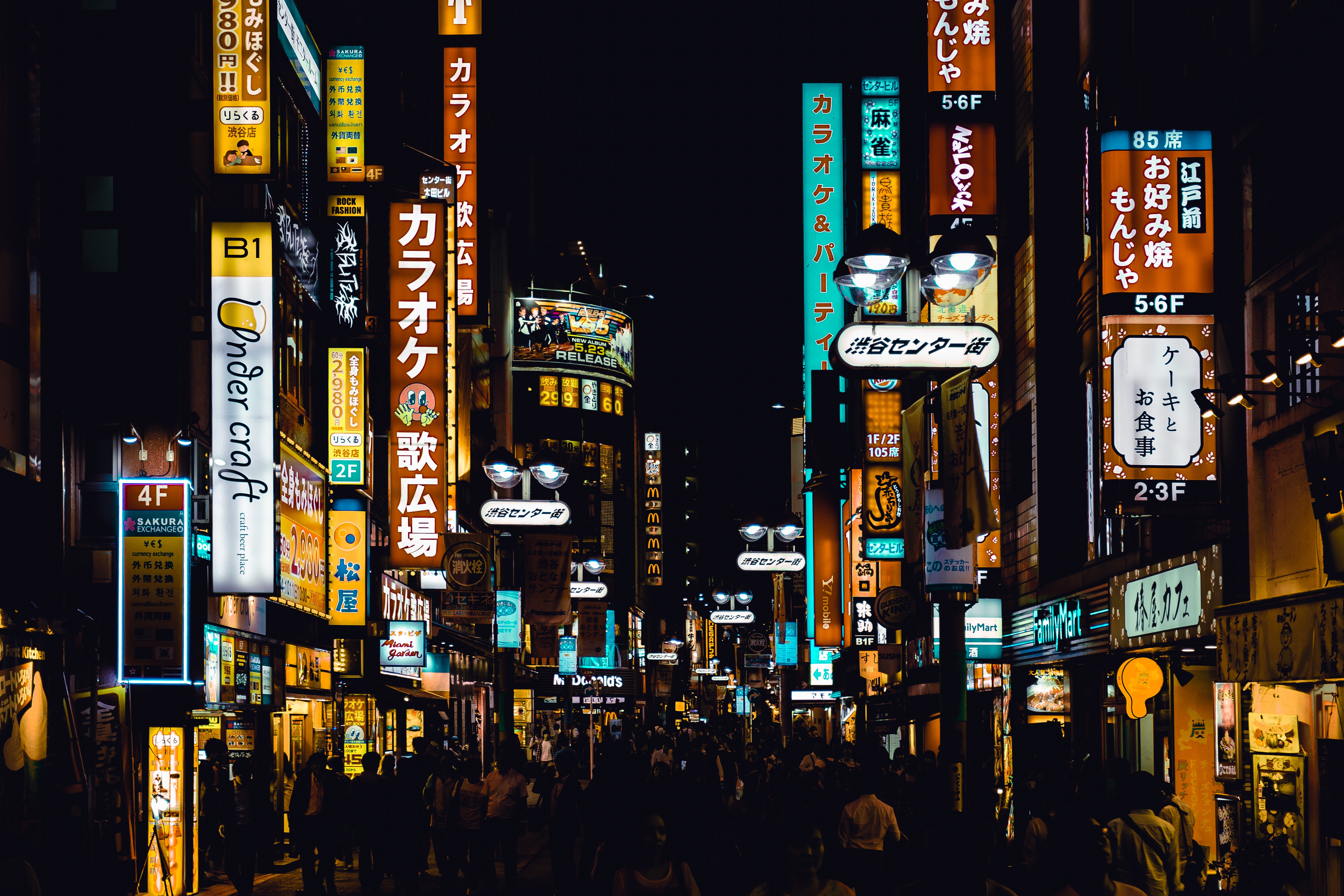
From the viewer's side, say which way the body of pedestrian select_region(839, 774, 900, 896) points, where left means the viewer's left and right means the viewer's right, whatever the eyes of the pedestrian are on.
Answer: facing away from the viewer

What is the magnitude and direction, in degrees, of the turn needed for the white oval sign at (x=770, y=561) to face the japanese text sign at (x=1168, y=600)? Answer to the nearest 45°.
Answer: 0° — it already faces it

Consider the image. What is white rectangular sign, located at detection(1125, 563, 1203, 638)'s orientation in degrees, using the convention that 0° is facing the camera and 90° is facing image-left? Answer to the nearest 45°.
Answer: approximately 45°

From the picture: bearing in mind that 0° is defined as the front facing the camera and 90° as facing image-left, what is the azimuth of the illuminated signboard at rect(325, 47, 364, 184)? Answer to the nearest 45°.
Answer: approximately 0°

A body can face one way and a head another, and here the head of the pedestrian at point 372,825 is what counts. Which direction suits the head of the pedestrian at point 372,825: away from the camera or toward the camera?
away from the camera
